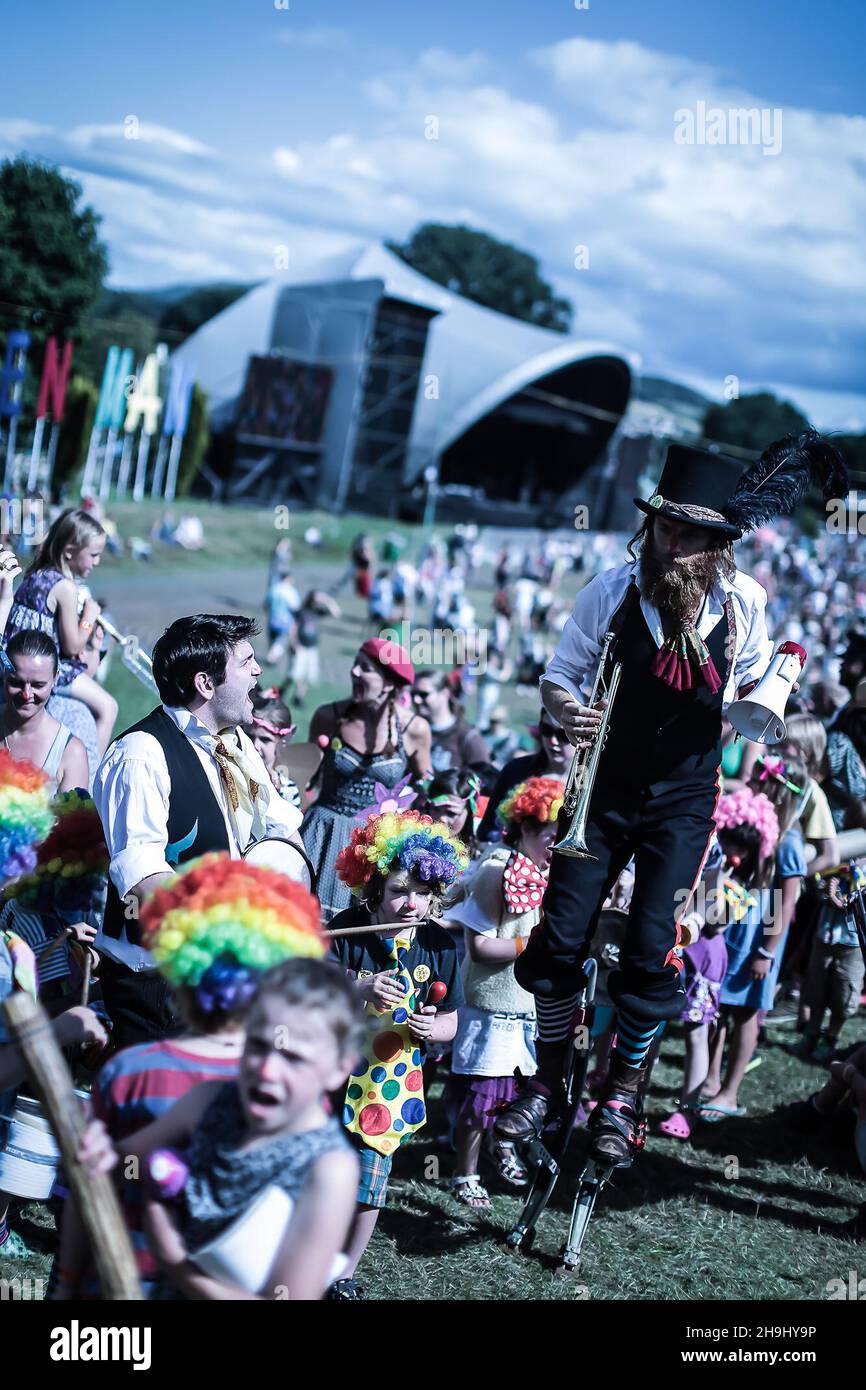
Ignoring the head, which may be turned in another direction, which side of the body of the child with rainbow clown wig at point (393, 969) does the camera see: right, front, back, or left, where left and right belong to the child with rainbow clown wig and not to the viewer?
front

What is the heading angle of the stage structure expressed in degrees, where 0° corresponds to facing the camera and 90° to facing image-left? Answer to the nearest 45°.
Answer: approximately 315°

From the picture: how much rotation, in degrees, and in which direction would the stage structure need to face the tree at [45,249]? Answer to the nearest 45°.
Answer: approximately 90° to its right

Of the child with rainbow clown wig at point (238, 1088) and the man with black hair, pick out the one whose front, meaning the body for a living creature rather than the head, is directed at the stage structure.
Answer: the child with rainbow clown wig

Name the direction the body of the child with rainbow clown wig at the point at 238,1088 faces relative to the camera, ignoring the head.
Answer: away from the camera

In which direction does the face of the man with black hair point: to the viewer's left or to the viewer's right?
to the viewer's right

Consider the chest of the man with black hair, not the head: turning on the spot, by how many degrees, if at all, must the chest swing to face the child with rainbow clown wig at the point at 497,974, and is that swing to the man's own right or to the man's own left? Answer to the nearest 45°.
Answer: approximately 90° to the man's own left

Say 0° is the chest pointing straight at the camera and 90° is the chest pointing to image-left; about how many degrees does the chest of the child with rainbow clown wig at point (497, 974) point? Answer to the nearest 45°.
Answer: approximately 315°

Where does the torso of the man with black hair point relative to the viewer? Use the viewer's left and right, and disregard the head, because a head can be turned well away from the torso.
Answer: facing the viewer and to the right of the viewer

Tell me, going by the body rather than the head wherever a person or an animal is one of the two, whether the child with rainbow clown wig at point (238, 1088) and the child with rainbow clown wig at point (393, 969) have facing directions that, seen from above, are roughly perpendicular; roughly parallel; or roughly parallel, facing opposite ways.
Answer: roughly parallel, facing opposite ways

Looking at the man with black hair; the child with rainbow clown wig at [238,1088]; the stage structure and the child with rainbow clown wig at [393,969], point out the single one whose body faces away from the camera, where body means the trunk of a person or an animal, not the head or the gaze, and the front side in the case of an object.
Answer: the child with rainbow clown wig at [238,1088]

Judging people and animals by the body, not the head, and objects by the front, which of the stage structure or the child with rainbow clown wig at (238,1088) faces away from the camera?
the child with rainbow clown wig

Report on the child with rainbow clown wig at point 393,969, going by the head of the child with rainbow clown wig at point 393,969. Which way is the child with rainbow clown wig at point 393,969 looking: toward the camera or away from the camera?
toward the camera
